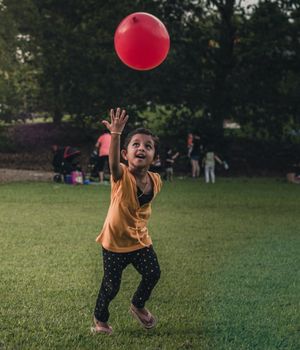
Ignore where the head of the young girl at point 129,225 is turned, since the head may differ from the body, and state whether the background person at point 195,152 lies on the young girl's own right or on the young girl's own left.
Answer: on the young girl's own left

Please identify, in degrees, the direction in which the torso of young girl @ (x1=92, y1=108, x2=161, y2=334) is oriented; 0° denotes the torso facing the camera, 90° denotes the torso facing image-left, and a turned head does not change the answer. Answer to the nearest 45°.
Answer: approximately 315°

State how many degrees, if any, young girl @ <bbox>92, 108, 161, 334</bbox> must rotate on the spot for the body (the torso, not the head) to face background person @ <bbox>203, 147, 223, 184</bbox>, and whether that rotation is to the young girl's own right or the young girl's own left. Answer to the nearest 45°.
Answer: approximately 135° to the young girl's own left

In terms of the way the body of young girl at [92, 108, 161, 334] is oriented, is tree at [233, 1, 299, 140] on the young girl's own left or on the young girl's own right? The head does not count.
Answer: on the young girl's own left
